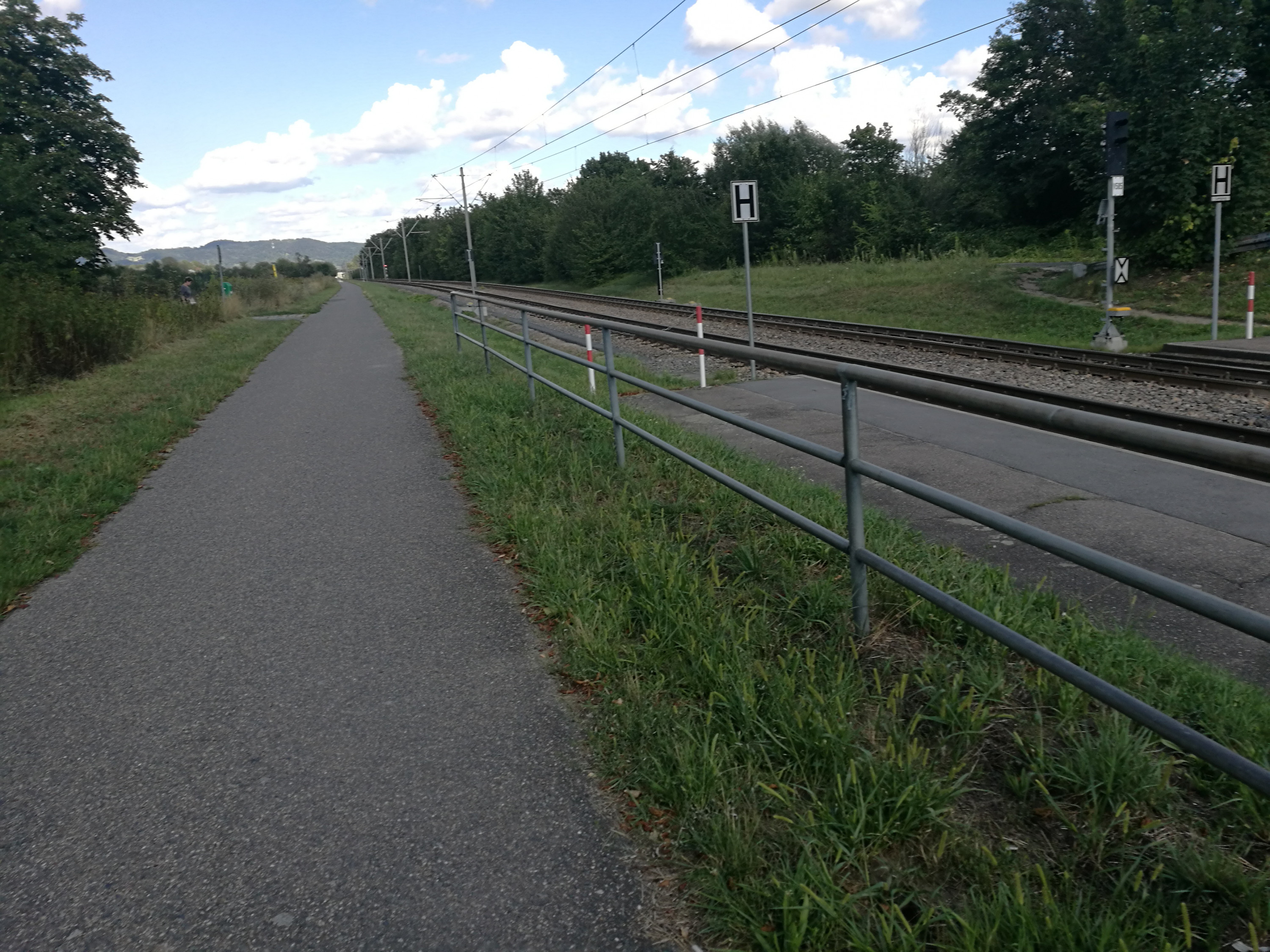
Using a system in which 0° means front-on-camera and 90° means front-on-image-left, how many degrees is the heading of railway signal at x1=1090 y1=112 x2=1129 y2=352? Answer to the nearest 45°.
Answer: approximately 315°

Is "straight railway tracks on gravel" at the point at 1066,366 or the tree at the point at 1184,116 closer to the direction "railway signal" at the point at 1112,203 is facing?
the straight railway tracks on gravel

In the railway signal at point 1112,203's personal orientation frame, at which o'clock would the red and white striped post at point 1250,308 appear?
The red and white striped post is roughly at 10 o'clock from the railway signal.

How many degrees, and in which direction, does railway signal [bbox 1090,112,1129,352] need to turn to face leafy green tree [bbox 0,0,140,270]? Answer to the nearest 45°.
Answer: approximately 135° to its right

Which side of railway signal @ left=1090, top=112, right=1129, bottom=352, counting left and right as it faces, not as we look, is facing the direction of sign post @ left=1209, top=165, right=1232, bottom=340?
left

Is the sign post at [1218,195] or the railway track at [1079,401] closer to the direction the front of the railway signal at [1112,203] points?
the railway track

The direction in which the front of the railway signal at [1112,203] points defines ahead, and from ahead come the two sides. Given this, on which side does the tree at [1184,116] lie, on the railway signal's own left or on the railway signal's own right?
on the railway signal's own left

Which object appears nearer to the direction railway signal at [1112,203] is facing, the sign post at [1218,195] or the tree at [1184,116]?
the sign post

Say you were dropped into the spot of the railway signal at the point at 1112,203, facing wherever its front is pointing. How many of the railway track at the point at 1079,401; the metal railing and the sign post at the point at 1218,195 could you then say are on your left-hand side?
1

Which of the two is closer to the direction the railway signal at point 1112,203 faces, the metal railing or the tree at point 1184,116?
the metal railing

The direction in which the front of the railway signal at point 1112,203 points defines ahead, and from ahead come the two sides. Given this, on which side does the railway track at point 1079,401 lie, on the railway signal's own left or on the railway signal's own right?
on the railway signal's own right
